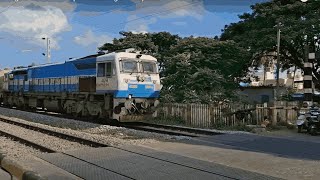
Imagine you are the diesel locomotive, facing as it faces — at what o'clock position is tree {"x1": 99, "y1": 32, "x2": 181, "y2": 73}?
The tree is roughly at 8 o'clock from the diesel locomotive.

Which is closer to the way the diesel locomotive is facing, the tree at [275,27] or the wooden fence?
the wooden fence

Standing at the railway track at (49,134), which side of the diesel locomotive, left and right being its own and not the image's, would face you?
right

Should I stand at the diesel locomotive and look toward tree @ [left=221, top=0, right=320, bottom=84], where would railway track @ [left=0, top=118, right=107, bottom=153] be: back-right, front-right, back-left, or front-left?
back-right

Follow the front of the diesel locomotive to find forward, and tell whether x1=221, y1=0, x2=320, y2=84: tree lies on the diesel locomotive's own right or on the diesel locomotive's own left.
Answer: on the diesel locomotive's own left

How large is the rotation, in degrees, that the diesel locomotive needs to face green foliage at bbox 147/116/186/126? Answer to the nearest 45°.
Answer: approximately 45° to its left

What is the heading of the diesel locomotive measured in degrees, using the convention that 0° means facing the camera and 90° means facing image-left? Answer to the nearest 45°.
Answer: approximately 315°

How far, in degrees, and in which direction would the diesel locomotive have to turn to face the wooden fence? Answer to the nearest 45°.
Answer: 0° — it already faces it

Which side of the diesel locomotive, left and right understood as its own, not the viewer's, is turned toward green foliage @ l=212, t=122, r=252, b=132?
front

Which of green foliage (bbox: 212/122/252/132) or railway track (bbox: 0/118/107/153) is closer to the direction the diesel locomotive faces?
the green foliage

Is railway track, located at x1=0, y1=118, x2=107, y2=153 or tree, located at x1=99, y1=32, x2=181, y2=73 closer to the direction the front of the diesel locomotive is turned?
the railway track
